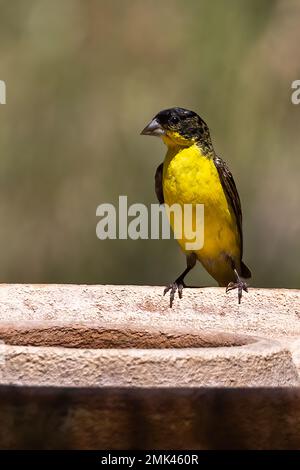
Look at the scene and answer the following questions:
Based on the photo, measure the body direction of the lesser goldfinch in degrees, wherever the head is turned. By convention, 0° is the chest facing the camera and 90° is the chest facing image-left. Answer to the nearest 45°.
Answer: approximately 45°
